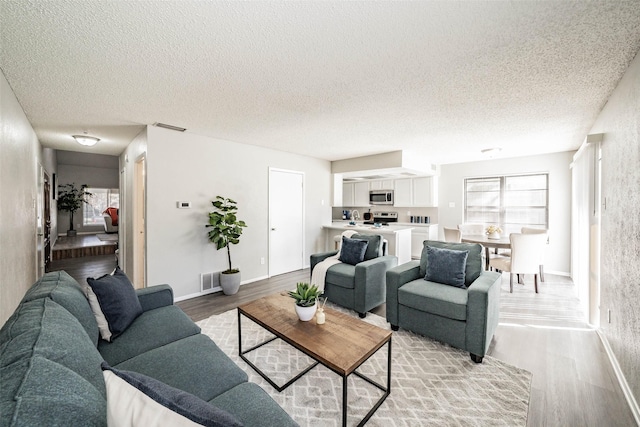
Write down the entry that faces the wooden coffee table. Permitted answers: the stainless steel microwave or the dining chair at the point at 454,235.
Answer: the stainless steel microwave

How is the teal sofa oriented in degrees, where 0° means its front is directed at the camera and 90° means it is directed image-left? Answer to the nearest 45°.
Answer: approximately 270°

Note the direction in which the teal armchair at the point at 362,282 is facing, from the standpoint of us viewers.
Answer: facing the viewer and to the left of the viewer

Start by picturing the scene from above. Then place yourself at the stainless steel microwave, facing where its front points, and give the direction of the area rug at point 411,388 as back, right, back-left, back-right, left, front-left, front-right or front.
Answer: front

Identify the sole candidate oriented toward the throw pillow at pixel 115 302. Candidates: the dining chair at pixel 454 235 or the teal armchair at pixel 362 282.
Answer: the teal armchair

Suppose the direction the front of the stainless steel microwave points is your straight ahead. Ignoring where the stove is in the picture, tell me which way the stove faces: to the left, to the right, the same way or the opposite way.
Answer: the same way

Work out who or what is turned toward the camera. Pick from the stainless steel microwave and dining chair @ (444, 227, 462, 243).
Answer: the stainless steel microwave

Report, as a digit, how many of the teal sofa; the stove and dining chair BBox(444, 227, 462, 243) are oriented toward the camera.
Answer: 1

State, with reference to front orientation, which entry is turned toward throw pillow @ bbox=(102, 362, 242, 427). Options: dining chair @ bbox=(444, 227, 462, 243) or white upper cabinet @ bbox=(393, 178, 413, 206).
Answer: the white upper cabinet

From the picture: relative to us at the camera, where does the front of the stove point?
facing the viewer

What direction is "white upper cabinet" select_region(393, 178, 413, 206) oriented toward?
toward the camera

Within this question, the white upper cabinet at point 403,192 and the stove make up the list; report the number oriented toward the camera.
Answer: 2

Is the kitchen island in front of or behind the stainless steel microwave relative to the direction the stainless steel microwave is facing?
in front

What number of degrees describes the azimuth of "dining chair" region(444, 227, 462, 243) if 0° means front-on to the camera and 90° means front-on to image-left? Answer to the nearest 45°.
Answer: approximately 225°

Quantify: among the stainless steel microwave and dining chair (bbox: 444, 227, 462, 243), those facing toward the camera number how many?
1

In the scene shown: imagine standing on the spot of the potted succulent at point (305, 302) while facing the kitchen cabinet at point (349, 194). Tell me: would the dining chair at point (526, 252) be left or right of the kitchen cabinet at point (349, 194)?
right

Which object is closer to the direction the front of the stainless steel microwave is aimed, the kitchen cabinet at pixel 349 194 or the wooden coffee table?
the wooden coffee table

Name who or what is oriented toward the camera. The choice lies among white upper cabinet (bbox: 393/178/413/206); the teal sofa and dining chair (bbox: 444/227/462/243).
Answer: the white upper cabinet

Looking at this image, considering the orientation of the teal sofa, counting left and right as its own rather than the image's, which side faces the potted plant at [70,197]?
left

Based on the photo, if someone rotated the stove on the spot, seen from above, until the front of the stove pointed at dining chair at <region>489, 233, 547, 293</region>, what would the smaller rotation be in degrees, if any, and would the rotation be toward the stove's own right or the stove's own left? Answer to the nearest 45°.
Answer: approximately 45° to the stove's own left

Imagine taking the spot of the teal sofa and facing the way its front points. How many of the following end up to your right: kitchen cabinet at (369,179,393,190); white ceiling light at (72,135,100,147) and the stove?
0

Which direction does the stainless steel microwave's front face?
toward the camera

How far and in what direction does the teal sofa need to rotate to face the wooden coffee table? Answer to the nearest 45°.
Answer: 0° — it already faces it

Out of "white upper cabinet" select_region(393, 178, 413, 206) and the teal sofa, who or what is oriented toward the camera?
the white upper cabinet
